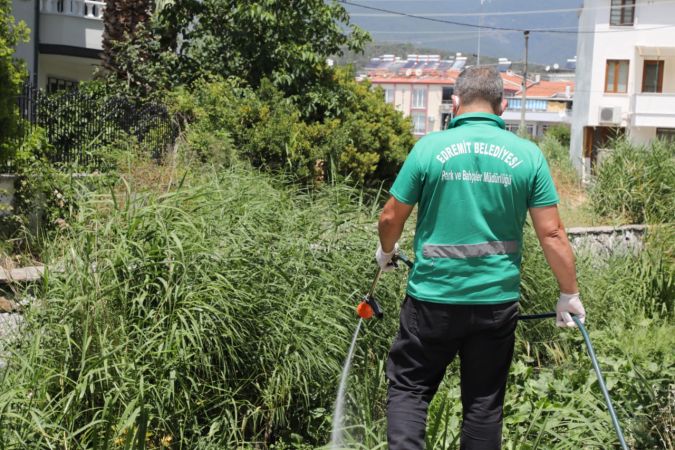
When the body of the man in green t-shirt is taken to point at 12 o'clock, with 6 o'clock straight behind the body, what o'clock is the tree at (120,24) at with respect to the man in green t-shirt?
The tree is roughly at 11 o'clock from the man in green t-shirt.

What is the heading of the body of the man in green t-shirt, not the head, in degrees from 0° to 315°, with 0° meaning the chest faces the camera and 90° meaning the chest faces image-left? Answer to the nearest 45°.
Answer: approximately 180°

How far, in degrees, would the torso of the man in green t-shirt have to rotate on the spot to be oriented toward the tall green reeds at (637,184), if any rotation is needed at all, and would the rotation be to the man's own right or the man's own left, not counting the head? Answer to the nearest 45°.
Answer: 0° — they already face it

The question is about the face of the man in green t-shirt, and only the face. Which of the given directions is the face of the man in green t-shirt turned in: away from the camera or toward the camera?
away from the camera

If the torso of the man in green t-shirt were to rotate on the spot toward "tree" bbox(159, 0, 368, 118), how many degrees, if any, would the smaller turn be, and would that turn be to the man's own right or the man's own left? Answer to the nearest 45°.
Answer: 0° — they already face it

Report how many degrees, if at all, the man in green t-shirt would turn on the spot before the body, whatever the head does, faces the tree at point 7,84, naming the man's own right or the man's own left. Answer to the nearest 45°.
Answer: approximately 45° to the man's own left
